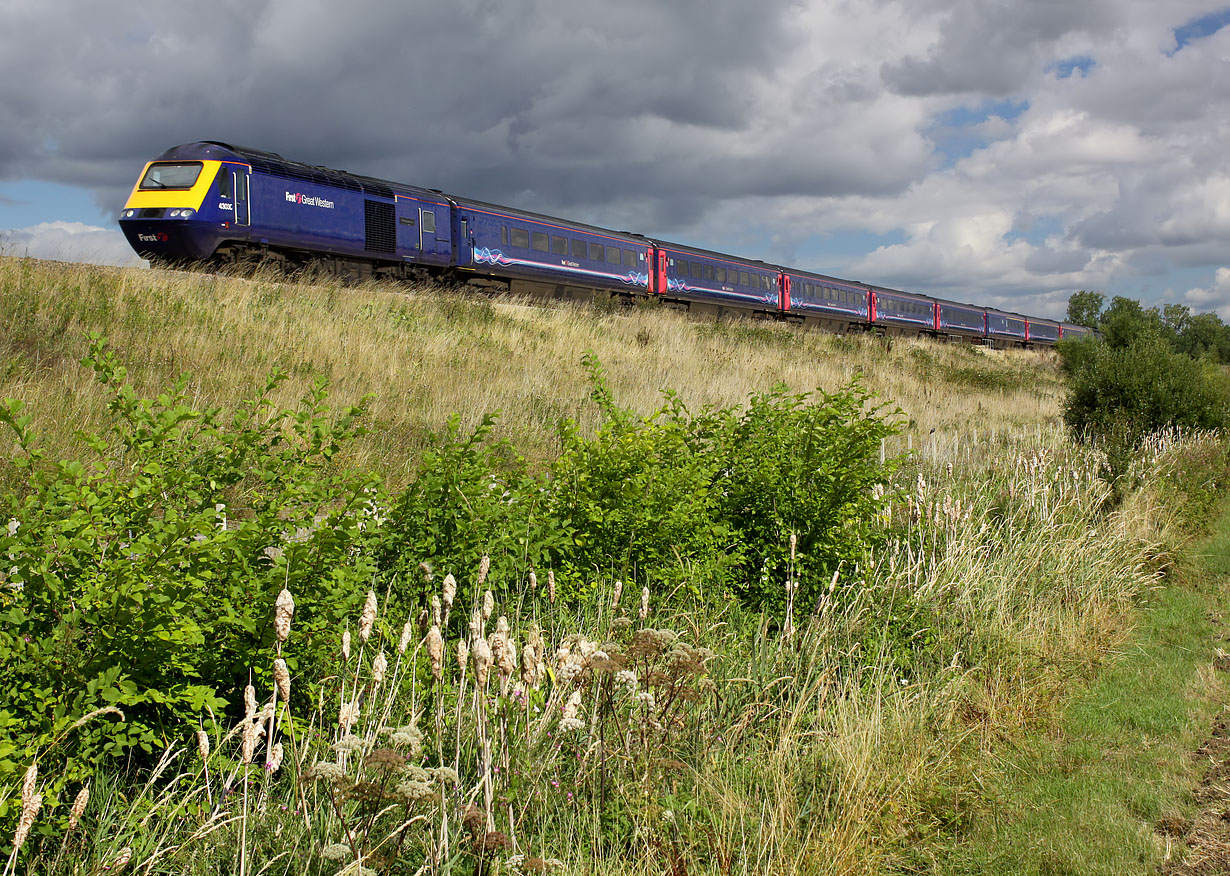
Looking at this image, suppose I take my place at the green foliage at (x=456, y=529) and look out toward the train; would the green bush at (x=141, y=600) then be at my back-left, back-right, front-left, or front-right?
back-left

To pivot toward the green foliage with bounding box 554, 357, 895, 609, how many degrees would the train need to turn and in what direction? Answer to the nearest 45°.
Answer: approximately 45° to its left

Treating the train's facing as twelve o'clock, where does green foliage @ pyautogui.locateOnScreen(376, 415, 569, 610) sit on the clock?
The green foliage is roughly at 10 o'clock from the train.

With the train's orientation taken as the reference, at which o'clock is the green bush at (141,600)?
The green bush is roughly at 10 o'clock from the train.

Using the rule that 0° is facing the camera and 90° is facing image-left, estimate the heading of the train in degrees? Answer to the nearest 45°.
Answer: approximately 45°
